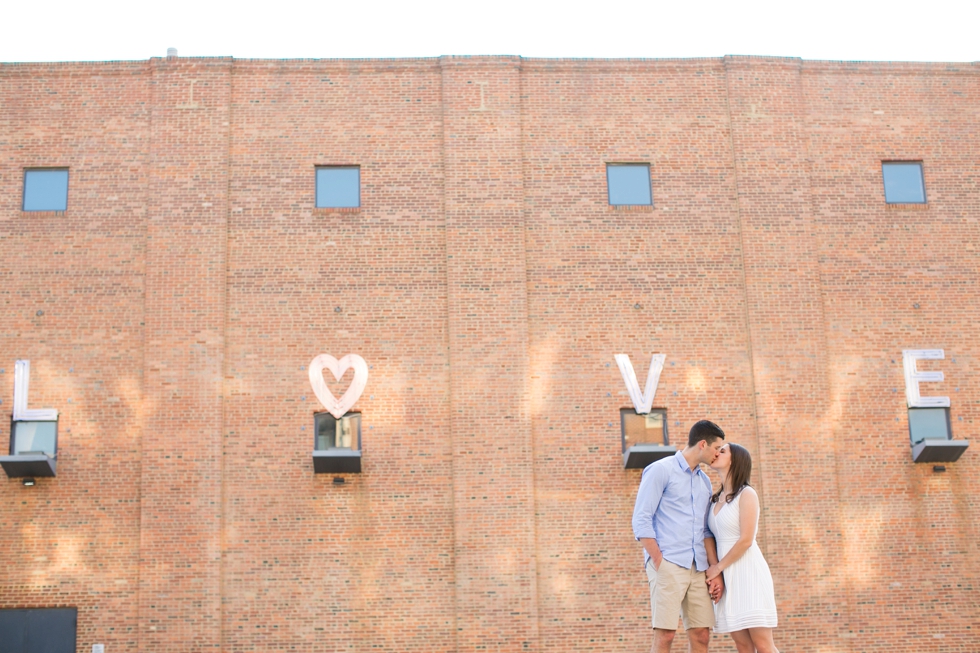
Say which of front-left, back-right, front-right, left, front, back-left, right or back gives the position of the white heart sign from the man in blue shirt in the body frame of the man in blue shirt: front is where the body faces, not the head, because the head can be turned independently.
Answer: back

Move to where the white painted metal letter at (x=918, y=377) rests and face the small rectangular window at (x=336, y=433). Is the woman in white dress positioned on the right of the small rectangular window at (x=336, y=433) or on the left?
left

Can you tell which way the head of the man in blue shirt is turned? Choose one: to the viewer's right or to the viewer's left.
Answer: to the viewer's right

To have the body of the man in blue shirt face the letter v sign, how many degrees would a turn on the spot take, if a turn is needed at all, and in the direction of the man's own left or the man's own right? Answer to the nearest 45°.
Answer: approximately 135° to the man's own left

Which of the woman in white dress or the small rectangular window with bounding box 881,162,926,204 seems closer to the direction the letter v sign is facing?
the woman in white dress

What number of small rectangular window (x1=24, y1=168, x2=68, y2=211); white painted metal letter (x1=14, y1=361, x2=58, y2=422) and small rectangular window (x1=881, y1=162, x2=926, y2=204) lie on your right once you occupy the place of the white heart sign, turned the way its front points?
2

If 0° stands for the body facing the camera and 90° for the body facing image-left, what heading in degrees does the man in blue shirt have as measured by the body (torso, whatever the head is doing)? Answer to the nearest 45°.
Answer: approximately 315°

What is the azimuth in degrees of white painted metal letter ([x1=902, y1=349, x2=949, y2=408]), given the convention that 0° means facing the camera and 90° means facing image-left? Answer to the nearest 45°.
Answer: approximately 0°

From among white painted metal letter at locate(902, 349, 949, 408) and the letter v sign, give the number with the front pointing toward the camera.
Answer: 2

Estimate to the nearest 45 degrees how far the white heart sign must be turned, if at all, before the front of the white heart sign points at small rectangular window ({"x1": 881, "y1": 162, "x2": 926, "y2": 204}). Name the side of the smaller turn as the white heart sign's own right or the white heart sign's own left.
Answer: approximately 90° to the white heart sign's own left

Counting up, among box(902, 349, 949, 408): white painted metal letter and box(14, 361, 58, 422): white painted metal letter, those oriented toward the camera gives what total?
2

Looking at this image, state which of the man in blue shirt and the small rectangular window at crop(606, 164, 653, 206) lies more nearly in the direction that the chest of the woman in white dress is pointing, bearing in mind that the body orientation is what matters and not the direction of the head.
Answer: the man in blue shirt
